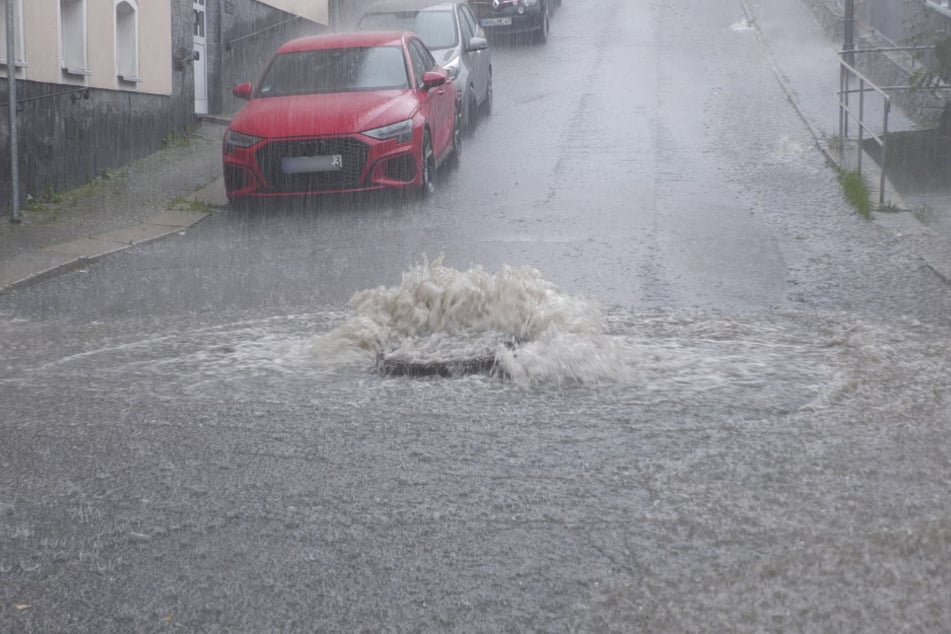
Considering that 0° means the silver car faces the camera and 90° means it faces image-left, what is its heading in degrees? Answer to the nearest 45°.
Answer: approximately 0°

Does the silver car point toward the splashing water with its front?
yes

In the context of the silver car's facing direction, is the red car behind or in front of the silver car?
in front

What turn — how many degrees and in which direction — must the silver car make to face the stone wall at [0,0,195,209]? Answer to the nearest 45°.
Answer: approximately 45° to its right

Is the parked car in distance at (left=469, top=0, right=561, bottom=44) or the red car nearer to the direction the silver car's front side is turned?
the red car

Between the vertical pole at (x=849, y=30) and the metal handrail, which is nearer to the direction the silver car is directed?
the metal handrail

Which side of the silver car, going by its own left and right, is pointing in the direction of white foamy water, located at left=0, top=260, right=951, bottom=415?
front

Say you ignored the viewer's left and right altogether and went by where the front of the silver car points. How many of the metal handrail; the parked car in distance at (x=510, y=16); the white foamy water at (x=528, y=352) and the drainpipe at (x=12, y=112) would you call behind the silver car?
1

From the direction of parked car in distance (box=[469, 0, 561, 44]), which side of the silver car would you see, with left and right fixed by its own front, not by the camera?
back

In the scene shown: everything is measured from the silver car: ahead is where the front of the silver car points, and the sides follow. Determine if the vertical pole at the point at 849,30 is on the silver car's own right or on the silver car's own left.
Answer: on the silver car's own left
